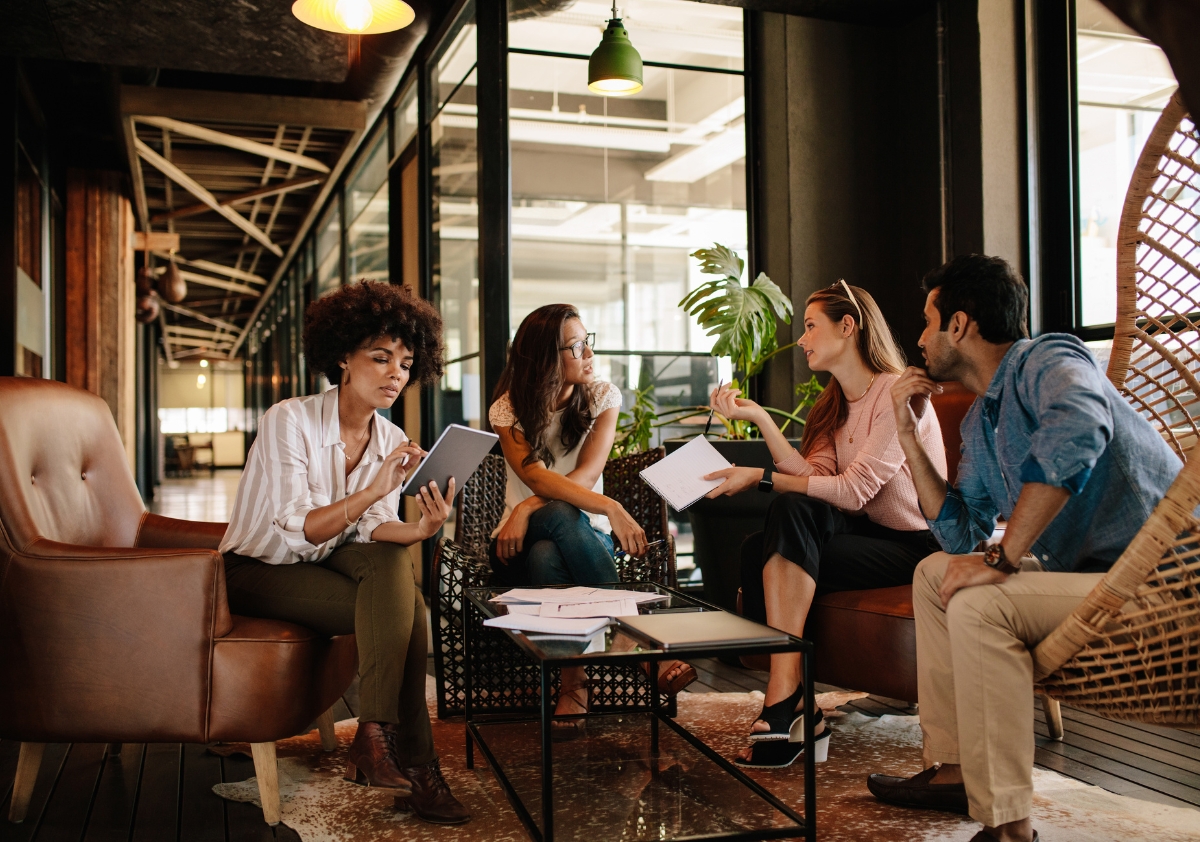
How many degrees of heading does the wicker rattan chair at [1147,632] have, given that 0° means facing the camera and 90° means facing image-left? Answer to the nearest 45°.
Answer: approximately 90°

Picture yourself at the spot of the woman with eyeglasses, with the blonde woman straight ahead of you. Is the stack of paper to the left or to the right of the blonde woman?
right

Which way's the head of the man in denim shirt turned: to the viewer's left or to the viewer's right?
to the viewer's left

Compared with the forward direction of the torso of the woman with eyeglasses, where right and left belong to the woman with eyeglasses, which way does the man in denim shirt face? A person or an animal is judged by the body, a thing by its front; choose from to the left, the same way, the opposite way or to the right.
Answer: to the right

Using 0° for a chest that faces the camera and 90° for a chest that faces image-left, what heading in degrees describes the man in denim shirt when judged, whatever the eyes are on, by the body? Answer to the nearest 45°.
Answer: approximately 90°

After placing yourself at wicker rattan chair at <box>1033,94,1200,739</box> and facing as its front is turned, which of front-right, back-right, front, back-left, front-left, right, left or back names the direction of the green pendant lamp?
front-right
